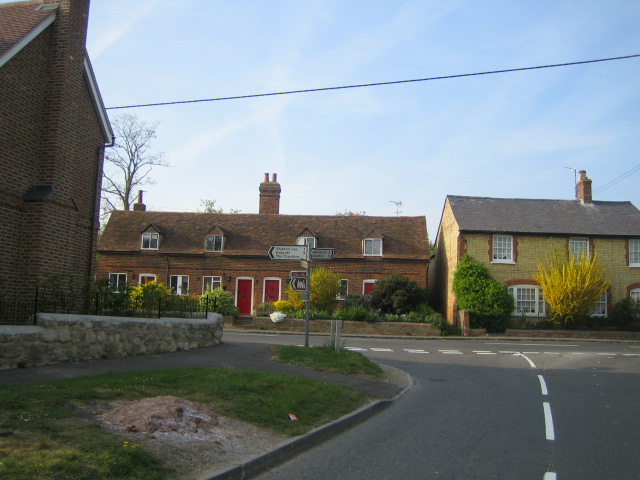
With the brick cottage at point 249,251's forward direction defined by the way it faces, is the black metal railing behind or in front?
in front

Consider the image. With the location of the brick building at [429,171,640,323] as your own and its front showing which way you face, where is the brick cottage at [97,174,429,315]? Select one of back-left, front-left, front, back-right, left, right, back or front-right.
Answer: right

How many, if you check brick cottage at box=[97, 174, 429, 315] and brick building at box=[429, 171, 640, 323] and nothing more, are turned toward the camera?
2

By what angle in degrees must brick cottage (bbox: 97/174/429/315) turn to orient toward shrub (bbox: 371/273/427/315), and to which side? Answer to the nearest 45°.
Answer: approximately 45° to its left

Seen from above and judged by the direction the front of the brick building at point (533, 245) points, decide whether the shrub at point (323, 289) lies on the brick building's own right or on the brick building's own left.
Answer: on the brick building's own right

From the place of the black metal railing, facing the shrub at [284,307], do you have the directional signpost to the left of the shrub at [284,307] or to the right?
right

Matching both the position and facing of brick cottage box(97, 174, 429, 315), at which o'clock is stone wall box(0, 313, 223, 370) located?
The stone wall is roughly at 12 o'clock from the brick cottage.

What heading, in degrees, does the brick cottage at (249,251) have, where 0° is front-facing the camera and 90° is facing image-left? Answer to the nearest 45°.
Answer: approximately 0°

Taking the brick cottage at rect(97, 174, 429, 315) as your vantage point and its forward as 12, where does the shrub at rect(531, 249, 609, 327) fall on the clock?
The shrub is roughly at 10 o'clock from the brick cottage.

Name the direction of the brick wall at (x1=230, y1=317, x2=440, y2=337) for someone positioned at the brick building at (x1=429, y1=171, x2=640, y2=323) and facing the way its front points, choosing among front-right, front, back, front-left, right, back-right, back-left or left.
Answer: front-right

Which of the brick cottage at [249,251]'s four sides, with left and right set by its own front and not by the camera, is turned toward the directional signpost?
front
